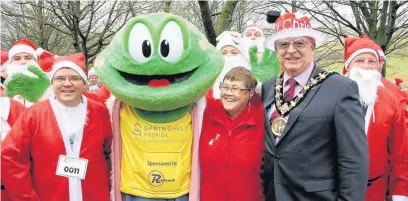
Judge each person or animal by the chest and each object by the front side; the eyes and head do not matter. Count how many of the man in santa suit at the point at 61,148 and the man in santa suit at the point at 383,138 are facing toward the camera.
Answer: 2

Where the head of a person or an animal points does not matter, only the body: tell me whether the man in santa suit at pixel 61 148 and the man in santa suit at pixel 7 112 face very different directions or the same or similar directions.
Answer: same or similar directions

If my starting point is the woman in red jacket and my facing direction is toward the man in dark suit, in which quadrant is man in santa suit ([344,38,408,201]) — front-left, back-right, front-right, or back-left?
front-left

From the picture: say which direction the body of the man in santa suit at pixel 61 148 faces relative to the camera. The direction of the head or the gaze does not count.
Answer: toward the camera

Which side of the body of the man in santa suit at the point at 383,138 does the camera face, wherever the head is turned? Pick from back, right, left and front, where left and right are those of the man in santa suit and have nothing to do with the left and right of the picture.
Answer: front

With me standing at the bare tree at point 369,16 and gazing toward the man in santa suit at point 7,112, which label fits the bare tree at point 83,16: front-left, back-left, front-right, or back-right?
front-right

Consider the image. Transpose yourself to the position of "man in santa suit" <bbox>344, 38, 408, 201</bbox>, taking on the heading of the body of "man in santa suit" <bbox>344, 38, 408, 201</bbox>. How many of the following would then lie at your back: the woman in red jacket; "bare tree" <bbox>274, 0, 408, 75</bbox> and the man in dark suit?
1

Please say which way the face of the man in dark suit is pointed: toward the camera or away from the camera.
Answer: toward the camera

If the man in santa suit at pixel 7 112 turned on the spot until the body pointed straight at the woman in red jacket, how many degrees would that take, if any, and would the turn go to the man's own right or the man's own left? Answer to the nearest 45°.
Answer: approximately 45° to the man's own left

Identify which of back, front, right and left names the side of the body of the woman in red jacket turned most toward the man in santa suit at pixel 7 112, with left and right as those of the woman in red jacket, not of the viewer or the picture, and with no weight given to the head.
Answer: right

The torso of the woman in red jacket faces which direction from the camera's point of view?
toward the camera

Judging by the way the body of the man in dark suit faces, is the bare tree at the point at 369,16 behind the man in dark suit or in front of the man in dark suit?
behind

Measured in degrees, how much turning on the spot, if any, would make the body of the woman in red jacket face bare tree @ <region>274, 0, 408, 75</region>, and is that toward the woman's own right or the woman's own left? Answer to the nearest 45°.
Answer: approximately 135° to the woman's own left

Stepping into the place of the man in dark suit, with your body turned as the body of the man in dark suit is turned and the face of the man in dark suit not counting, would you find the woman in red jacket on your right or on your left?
on your right

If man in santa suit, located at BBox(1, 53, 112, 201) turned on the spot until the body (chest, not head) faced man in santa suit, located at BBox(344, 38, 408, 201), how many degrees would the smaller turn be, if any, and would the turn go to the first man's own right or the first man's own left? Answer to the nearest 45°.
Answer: approximately 90° to the first man's own left
